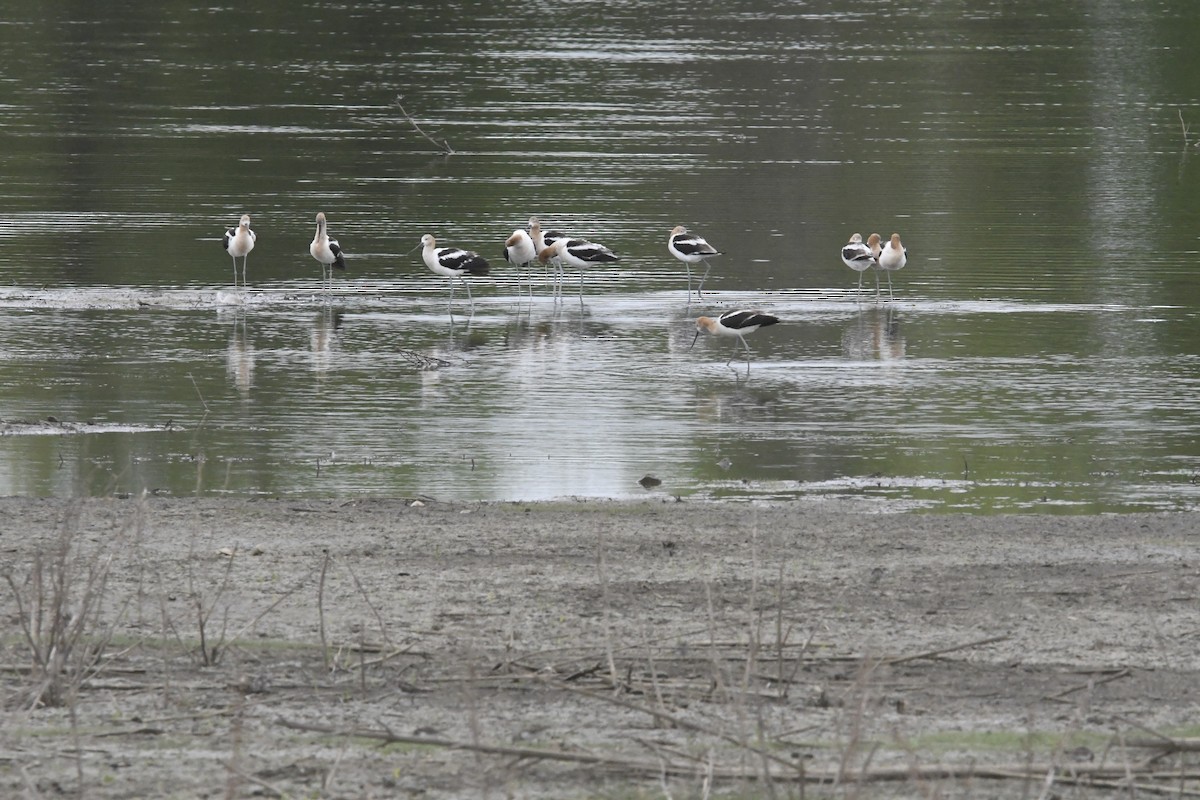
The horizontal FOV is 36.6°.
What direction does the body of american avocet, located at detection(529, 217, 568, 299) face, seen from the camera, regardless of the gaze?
to the viewer's left

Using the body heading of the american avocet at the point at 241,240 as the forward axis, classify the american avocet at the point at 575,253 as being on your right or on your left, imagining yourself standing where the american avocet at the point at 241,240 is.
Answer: on your left

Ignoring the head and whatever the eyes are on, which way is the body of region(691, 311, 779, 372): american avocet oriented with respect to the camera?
to the viewer's left

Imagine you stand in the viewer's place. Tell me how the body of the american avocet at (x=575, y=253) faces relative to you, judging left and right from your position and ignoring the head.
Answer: facing to the left of the viewer

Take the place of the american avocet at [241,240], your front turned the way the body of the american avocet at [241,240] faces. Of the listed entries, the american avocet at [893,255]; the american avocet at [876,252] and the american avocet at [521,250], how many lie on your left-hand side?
3

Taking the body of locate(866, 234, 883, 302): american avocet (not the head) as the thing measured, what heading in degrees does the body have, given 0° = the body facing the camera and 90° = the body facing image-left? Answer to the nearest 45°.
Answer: approximately 0°

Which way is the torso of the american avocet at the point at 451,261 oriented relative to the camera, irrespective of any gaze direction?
to the viewer's left

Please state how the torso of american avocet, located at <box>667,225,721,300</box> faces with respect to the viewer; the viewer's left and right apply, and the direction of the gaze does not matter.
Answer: facing to the left of the viewer

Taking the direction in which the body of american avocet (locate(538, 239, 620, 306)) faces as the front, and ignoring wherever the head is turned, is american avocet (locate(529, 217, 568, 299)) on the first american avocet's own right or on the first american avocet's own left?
on the first american avocet's own right

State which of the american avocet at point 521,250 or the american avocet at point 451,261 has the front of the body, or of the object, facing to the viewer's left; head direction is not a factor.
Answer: the american avocet at point 451,261
